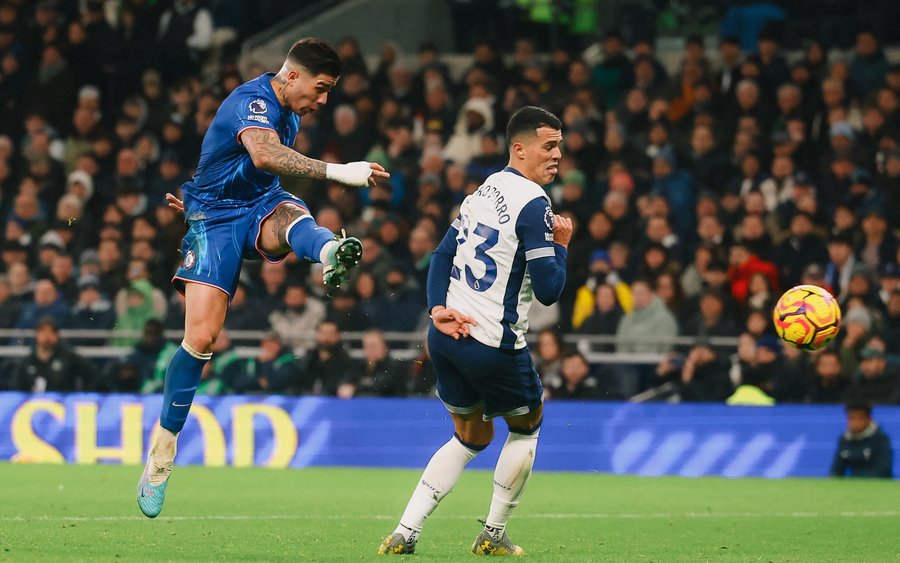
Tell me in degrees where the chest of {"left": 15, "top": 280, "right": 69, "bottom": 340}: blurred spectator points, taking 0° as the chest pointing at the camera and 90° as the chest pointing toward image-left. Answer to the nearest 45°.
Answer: approximately 0°

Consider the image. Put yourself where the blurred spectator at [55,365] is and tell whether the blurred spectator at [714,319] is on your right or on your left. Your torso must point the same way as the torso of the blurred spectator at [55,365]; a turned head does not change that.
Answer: on your left

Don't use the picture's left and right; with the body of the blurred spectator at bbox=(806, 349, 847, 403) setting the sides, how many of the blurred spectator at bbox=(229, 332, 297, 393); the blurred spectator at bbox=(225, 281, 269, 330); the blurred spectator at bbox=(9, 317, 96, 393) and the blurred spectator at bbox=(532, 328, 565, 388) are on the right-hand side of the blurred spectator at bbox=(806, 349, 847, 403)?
4

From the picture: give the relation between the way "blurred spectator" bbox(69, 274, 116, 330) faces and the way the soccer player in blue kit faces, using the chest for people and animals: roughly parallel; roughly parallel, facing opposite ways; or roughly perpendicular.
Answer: roughly perpendicular

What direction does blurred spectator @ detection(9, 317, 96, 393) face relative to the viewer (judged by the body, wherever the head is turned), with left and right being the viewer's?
facing the viewer

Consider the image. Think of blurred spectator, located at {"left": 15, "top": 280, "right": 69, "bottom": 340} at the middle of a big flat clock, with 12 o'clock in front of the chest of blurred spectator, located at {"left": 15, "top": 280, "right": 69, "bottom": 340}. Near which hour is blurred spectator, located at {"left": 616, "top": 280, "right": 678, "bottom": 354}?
blurred spectator, located at {"left": 616, "top": 280, "right": 678, "bottom": 354} is roughly at 10 o'clock from blurred spectator, located at {"left": 15, "top": 280, "right": 69, "bottom": 340}.

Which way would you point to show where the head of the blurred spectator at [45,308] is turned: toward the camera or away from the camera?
toward the camera

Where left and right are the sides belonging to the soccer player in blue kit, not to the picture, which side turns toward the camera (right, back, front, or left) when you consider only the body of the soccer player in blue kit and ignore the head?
right

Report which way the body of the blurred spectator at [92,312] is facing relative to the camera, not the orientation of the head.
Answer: toward the camera
